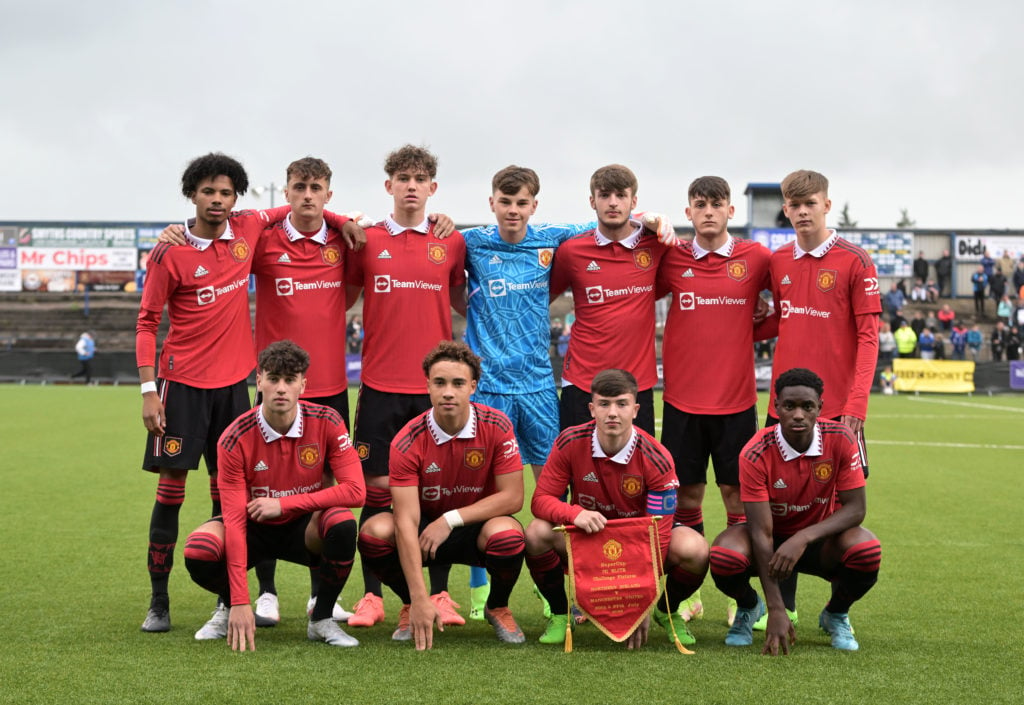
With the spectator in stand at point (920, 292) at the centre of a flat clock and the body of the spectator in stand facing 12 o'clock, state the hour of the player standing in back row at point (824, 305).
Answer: The player standing in back row is roughly at 12 o'clock from the spectator in stand.

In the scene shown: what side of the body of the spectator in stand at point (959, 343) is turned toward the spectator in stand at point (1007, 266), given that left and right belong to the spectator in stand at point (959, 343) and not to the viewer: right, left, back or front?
back

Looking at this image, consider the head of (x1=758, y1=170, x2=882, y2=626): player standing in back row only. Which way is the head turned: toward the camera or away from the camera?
toward the camera

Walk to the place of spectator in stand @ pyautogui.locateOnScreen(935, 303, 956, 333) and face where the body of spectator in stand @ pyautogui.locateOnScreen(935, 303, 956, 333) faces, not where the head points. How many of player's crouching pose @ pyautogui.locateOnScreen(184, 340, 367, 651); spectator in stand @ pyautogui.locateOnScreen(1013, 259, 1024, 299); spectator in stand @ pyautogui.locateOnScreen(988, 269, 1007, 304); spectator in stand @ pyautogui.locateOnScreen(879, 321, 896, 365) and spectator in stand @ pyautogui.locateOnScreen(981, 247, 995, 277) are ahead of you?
2

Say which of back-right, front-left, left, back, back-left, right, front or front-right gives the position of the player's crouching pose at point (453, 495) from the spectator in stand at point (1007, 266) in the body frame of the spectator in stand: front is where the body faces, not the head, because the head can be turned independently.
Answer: front

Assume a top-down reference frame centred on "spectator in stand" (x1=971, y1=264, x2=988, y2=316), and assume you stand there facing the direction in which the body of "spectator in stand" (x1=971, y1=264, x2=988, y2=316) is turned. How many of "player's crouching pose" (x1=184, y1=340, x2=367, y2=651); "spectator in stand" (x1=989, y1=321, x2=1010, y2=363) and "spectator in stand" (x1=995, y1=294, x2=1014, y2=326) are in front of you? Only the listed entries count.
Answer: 3

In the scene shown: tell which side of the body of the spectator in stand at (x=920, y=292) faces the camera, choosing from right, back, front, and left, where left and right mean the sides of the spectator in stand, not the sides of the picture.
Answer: front

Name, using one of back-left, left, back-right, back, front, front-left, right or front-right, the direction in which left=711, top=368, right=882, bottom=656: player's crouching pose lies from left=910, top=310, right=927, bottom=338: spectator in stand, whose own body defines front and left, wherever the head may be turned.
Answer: front

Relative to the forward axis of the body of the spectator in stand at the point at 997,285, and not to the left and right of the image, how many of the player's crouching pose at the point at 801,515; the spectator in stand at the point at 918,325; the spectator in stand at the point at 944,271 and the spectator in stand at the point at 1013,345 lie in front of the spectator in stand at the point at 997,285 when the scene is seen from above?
3

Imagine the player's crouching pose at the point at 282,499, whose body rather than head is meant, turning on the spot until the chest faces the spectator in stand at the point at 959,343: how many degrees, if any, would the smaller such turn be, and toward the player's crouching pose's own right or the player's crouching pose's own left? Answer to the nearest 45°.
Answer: approximately 135° to the player's crouching pose's own left

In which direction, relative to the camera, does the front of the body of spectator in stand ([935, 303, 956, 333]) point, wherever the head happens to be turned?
toward the camera

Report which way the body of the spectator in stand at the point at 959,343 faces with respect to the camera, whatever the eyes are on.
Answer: toward the camera

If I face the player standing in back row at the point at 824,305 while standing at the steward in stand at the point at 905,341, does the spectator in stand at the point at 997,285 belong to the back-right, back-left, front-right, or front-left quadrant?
back-left

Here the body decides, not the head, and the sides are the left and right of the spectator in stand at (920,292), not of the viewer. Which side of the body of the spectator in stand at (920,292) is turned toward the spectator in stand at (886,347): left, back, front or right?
front

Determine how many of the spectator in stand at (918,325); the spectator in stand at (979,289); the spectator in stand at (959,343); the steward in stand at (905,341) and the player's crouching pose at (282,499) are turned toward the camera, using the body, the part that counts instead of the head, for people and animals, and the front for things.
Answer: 5

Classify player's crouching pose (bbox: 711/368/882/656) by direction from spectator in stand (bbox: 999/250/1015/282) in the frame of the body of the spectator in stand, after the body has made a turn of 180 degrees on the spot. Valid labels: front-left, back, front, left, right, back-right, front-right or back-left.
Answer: back
